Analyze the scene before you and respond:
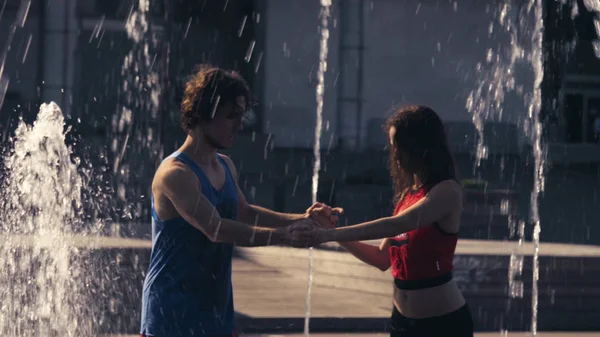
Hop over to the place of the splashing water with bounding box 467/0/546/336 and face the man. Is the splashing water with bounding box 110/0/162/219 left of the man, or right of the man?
right

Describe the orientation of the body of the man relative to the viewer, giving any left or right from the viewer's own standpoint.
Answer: facing the viewer and to the right of the viewer

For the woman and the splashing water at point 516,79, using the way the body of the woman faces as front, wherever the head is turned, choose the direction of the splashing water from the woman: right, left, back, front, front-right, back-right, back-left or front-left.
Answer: back-right

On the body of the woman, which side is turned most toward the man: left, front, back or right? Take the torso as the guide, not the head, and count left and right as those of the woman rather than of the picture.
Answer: front

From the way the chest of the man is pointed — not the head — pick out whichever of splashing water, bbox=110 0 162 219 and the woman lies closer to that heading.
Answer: the woman

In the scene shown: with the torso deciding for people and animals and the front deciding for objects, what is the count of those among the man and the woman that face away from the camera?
0

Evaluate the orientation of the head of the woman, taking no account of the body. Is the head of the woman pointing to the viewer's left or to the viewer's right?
to the viewer's left

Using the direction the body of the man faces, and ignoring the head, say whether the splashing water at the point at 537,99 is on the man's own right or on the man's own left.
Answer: on the man's own left

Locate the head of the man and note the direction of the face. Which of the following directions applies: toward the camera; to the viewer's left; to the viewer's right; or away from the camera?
to the viewer's right

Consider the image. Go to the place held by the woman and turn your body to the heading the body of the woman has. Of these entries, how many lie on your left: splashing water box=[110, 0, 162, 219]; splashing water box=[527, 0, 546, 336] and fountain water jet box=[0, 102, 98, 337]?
0

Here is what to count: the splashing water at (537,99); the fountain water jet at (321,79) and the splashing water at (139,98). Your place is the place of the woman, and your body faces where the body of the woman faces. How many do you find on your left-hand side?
0

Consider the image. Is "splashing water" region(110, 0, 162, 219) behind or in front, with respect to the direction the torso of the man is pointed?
behind
